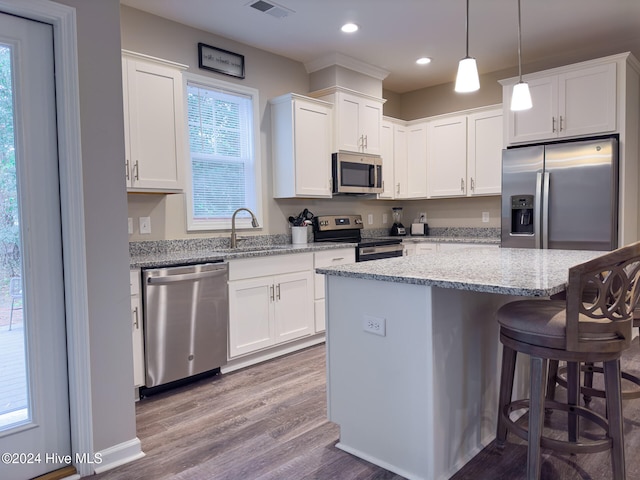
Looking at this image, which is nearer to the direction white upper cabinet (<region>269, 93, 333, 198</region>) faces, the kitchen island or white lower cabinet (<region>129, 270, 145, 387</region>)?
the kitchen island

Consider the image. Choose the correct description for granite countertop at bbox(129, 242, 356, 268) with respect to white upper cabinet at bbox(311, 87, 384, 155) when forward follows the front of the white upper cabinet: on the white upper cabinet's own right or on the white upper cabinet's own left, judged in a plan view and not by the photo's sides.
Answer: on the white upper cabinet's own right

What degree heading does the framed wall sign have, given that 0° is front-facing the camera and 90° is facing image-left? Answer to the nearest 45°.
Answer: approximately 315°

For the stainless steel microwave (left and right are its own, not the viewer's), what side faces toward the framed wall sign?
right

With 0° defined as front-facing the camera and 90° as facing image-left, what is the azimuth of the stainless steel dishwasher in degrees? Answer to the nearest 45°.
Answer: approximately 315°
